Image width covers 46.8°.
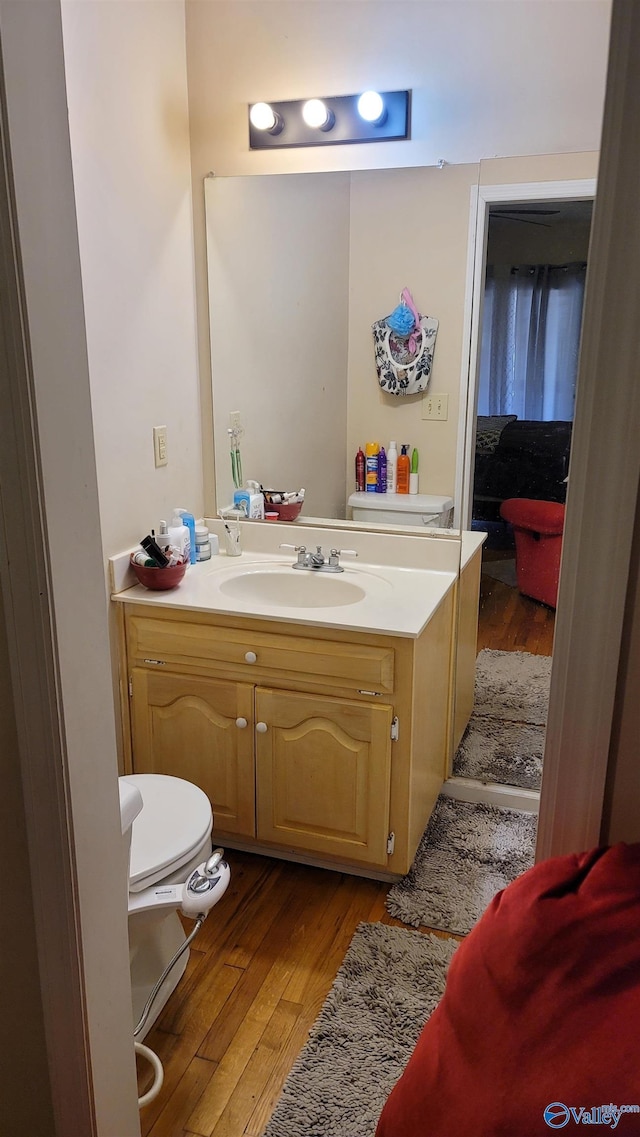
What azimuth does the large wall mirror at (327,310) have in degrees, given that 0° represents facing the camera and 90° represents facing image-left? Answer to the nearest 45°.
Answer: approximately 0°

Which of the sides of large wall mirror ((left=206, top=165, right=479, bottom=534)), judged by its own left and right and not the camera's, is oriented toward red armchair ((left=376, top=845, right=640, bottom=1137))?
front
